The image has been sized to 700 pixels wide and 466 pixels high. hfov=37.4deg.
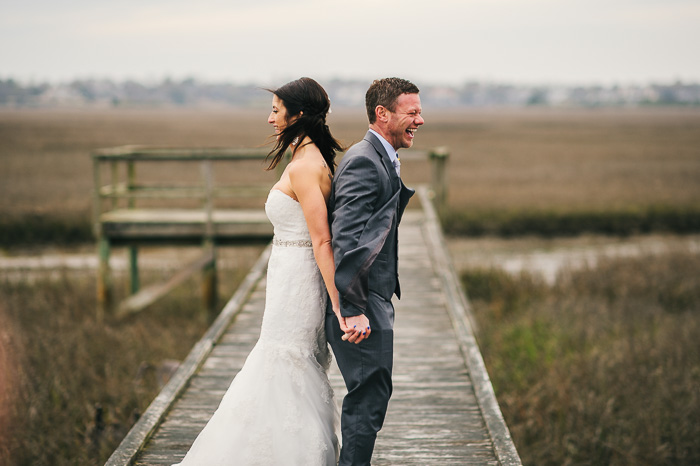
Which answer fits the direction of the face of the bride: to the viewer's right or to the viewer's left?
to the viewer's left

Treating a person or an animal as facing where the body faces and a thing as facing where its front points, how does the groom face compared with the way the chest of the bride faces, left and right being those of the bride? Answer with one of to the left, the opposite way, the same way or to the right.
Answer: the opposite way

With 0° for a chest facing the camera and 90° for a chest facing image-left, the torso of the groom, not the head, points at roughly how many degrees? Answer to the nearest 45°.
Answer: approximately 270°

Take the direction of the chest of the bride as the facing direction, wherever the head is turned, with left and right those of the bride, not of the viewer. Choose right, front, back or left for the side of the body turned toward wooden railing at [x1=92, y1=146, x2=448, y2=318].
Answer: right

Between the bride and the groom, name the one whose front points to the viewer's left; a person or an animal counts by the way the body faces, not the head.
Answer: the bride

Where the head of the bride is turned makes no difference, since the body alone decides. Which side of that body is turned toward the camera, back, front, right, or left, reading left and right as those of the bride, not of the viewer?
left

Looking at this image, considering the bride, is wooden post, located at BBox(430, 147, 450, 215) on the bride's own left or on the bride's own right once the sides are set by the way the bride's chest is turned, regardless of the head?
on the bride's own right

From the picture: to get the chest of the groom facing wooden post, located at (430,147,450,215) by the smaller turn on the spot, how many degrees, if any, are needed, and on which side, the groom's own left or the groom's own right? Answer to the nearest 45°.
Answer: approximately 90° to the groom's own left

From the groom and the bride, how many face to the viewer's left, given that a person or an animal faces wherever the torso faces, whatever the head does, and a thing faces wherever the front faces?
1

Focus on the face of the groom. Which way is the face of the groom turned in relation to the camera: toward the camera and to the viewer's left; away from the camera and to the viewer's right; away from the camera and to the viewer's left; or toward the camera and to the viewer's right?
toward the camera and to the viewer's right
